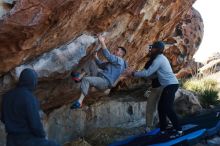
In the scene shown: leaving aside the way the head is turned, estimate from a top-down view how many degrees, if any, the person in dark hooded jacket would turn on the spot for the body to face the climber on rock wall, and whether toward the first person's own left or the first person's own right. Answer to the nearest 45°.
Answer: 0° — they already face them

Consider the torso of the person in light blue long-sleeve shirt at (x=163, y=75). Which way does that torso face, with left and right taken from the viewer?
facing to the left of the viewer

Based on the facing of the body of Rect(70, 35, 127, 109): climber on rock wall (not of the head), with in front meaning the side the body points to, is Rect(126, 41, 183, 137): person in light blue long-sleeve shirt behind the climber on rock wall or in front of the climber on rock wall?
behind

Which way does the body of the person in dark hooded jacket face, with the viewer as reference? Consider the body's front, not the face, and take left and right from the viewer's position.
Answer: facing away from the viewer and to the right of the viewer

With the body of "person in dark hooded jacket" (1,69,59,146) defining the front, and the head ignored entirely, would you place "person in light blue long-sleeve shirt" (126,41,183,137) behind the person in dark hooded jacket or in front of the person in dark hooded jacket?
in front
